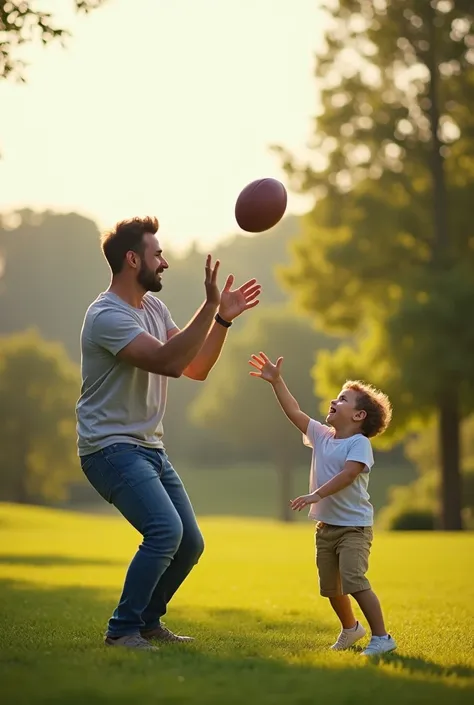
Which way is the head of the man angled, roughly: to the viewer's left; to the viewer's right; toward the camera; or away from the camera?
to the viewer's right

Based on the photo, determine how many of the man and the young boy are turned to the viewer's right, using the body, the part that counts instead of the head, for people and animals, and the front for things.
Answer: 1

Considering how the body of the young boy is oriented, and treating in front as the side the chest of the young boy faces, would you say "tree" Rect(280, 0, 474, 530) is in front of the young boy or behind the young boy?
behind

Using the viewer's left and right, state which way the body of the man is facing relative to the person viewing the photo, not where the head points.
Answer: facing to the right of the viewer

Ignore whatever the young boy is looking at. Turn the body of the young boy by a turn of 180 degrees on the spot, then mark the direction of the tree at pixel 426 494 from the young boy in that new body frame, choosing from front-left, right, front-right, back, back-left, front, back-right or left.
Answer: front-left

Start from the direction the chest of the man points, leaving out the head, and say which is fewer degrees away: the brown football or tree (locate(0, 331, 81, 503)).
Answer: the brown football

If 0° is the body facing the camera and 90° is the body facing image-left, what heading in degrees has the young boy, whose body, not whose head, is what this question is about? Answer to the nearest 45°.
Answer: approximately 45°

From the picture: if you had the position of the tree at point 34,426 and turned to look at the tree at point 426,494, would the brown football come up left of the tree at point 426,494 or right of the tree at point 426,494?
right

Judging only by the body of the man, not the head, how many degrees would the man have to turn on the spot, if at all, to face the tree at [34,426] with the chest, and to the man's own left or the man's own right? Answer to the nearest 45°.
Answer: approximately 90° to the man's own left

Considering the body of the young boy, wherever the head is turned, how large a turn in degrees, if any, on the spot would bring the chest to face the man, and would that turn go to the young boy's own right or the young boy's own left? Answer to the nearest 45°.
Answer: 0° — they already face them
